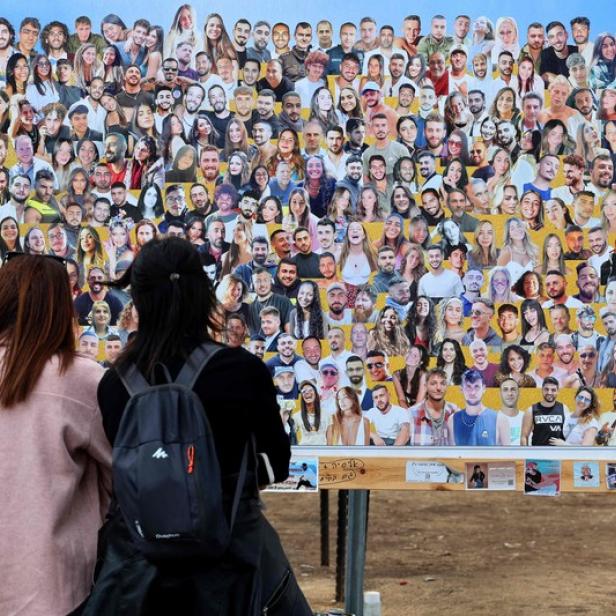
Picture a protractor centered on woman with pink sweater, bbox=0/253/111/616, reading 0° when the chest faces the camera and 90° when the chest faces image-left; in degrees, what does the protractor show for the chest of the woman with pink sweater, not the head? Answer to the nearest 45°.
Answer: approximately 180°

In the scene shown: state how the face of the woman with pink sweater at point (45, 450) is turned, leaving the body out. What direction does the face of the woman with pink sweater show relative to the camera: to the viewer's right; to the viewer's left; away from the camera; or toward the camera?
away from the camera
